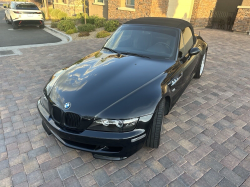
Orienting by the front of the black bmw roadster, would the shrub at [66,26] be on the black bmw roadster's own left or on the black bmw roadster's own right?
on the black bmw roadster's own right
